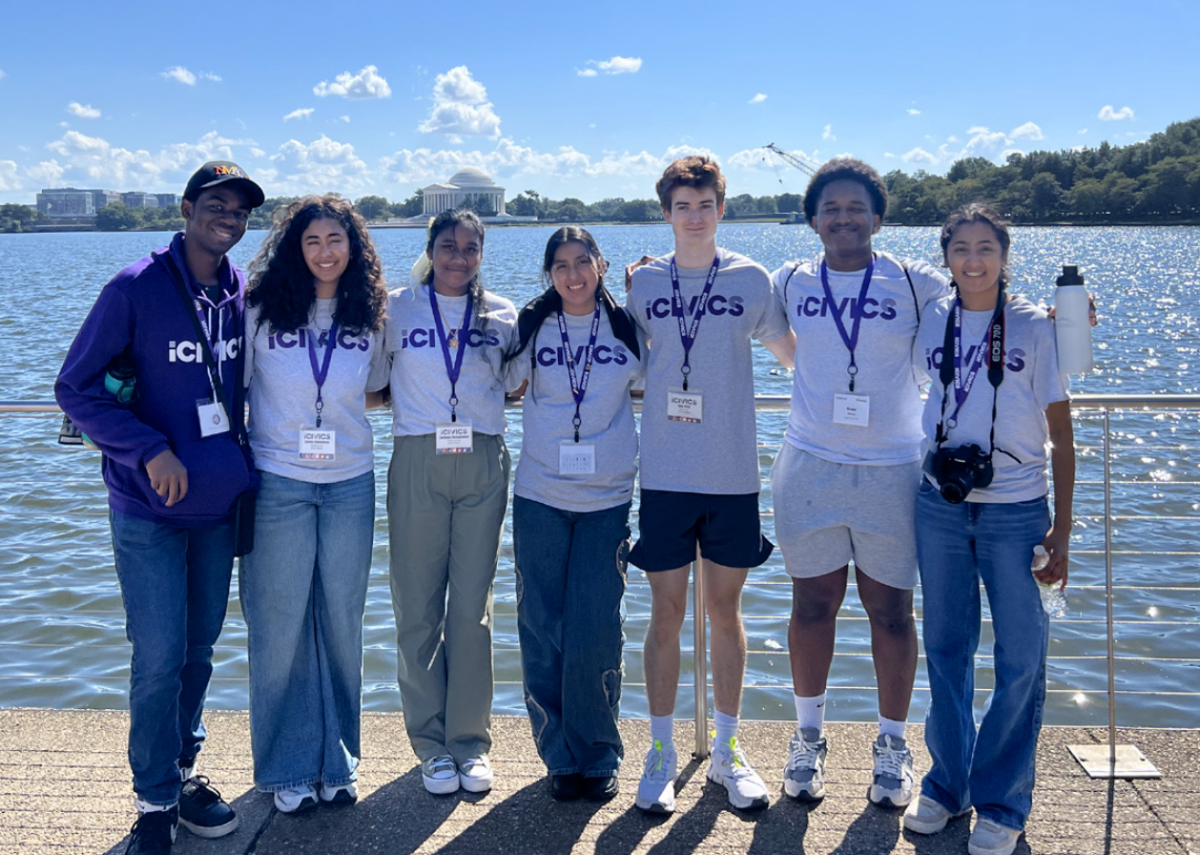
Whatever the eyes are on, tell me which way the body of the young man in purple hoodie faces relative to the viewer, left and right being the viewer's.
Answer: facing the viewer and to the right of the viewer

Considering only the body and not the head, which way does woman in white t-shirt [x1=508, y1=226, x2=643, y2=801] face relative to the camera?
toward the camera

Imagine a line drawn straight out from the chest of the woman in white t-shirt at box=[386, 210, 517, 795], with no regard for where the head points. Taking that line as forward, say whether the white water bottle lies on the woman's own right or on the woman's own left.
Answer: on the woman's own left

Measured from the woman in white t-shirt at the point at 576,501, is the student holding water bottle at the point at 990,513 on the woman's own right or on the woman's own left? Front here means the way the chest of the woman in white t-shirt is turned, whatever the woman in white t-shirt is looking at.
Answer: on the woman's own left

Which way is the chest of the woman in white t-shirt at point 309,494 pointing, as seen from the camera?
toward the camera

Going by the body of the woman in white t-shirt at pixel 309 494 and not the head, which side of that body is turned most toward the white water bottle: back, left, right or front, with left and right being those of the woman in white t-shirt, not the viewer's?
left

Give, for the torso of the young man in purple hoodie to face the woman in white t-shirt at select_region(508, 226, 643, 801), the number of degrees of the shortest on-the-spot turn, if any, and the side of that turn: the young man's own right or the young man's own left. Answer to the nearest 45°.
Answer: approximately 45° to the young man's own left

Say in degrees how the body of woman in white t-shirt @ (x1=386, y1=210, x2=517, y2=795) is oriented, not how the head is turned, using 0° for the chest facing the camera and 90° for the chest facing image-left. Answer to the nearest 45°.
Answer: approximately 0°

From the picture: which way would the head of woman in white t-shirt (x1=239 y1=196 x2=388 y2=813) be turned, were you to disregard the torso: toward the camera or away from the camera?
toward the camera

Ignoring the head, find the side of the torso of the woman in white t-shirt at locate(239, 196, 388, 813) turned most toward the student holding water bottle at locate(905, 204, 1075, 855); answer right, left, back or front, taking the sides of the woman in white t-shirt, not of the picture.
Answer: left
